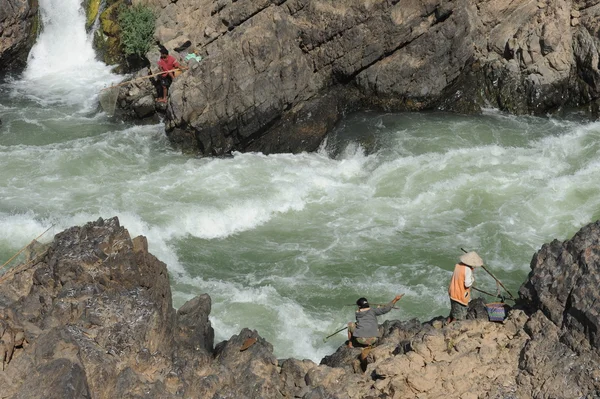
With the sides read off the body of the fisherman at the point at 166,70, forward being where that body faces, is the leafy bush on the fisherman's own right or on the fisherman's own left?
on the fisherman's own right

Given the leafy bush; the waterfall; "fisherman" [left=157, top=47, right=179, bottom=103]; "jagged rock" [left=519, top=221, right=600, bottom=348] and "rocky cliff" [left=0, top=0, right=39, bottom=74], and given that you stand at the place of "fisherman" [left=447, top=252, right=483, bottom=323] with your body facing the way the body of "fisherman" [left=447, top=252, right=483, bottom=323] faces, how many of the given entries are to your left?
4

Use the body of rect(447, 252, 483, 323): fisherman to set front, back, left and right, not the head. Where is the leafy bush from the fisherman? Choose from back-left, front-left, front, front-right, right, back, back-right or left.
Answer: left

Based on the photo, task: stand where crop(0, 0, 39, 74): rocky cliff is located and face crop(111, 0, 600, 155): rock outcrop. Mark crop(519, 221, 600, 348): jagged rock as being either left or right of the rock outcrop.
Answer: right

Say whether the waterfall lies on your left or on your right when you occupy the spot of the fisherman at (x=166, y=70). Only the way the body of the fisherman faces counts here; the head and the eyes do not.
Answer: on your right

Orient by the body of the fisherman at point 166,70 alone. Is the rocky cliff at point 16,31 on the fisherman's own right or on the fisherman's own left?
on the fisherman's own right

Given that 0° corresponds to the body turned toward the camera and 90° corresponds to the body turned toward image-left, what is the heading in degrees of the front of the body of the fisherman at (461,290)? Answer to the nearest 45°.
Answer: approximately 225°

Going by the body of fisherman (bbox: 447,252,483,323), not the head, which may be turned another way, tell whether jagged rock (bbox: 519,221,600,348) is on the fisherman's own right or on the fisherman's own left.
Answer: on the fisherman's own right

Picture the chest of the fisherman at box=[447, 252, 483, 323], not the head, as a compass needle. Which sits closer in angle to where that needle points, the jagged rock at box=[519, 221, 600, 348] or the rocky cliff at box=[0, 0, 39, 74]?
the jagged rock
